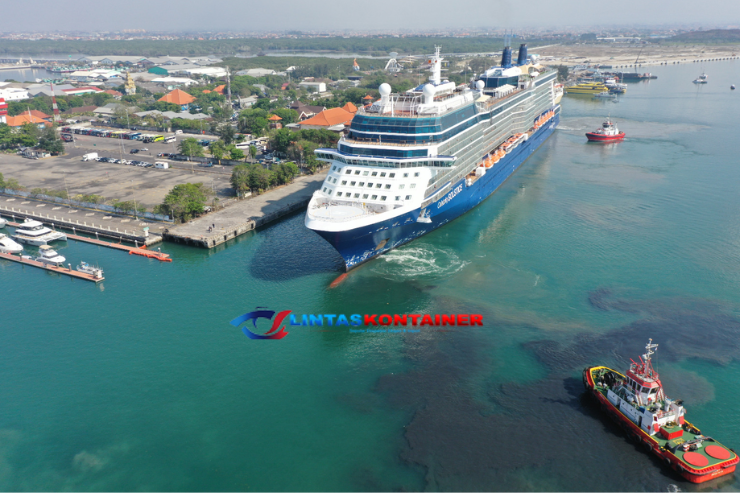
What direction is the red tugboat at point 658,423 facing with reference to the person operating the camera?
facing away from the viewer and to the left of the viewer

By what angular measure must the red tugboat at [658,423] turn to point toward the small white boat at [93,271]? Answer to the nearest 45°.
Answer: approximately 45° to its left
